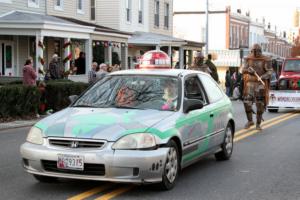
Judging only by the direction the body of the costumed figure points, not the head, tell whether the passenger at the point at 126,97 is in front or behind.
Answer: in front

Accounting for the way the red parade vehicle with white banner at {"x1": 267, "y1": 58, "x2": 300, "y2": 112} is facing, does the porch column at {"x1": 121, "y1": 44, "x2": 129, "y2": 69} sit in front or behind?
behind

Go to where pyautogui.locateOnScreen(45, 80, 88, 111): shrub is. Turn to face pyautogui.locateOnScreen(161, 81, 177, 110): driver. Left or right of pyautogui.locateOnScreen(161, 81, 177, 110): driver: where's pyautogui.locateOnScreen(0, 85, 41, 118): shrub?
right

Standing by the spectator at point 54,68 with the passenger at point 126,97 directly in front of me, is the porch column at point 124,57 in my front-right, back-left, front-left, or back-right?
back-left

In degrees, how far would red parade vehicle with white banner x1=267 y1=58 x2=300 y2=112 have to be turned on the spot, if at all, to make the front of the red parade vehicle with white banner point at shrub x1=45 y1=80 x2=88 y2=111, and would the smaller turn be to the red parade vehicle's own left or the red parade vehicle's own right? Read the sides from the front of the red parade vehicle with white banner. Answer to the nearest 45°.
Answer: approximately 45° to the red parade vehicle's own right

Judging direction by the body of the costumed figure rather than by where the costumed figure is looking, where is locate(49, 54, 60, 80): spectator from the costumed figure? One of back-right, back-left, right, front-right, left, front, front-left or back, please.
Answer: back-right

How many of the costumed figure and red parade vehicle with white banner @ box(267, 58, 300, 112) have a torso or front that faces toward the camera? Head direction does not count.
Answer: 2

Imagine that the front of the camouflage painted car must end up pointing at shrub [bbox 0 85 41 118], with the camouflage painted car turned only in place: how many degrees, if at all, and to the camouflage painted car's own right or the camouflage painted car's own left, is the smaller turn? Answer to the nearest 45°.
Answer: approximately 135° to the camouflage painted car's own right
